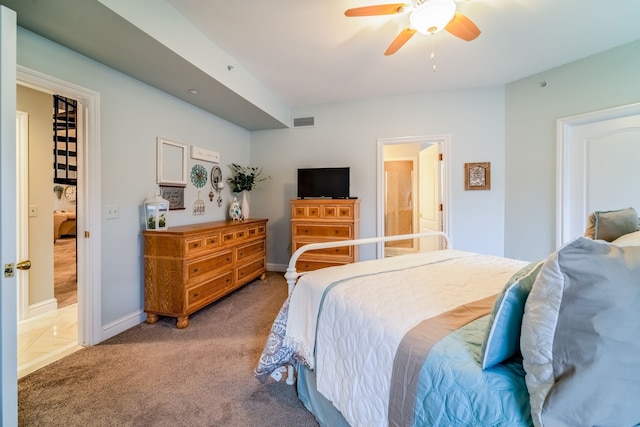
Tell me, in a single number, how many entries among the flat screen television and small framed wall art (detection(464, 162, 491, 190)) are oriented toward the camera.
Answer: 2

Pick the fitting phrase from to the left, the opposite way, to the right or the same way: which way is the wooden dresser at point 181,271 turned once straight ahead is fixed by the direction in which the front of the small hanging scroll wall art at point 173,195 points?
the same way

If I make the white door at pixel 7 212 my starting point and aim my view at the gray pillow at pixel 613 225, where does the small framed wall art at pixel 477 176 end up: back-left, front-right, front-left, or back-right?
front-left

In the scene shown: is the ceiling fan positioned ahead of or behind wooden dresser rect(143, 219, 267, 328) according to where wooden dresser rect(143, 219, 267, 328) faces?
ahead

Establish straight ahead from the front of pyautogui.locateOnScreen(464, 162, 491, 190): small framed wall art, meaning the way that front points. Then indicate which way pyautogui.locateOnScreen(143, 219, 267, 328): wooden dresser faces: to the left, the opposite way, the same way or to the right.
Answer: to the left

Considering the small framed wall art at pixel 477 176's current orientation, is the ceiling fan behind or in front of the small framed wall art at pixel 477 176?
in front

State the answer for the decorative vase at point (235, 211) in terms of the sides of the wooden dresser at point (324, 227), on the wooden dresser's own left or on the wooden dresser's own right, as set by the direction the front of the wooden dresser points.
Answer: on the wooden dresser's own right

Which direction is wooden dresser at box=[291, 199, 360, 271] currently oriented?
toward the camera

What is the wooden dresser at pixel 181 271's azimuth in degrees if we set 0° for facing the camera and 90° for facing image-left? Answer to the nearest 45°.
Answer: approximately 315°

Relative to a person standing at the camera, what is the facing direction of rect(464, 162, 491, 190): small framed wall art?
facing the viewer

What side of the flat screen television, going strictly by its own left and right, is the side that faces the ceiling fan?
front

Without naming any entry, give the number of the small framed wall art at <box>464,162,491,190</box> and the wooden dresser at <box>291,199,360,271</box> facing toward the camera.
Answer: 2

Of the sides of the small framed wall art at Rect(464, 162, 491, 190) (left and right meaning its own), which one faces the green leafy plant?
right

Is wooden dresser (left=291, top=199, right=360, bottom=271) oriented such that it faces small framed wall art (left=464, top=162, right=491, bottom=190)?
no
